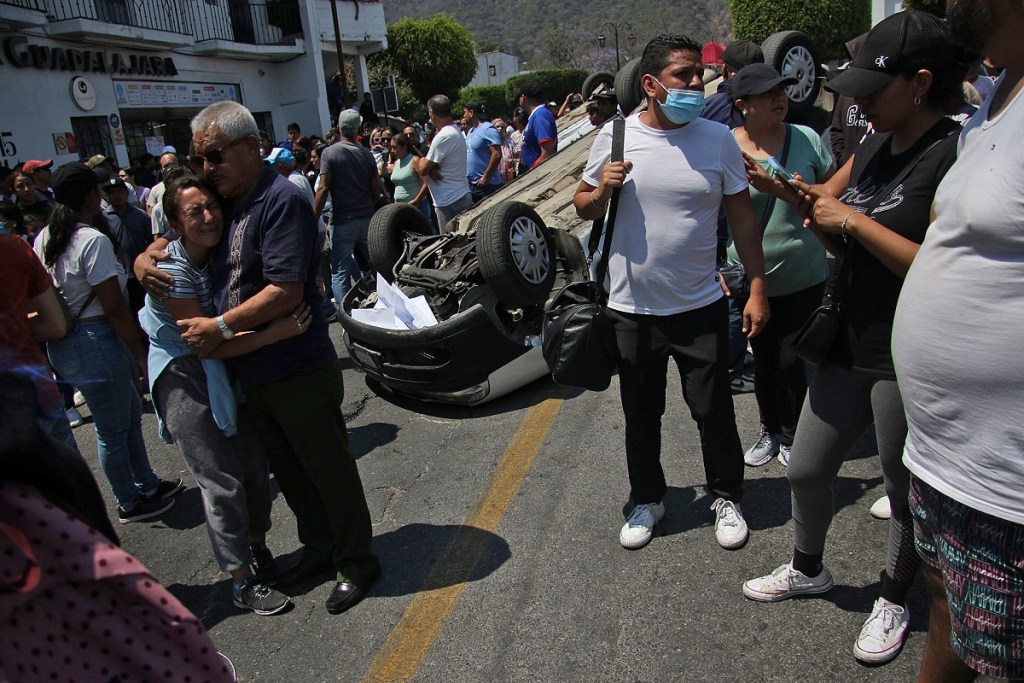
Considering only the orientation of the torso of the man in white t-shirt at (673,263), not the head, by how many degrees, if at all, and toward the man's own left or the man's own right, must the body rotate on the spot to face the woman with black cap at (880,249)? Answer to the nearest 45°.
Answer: approximately 45° to the man's own left

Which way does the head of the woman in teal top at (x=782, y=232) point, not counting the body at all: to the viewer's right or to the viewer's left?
to the viewer's right

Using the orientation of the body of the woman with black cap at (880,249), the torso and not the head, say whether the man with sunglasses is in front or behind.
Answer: in front

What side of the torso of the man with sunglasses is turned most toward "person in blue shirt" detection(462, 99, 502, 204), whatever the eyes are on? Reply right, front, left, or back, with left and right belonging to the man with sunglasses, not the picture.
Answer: back

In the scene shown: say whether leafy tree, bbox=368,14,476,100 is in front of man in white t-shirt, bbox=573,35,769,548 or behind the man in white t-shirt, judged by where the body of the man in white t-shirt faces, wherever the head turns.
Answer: behind
